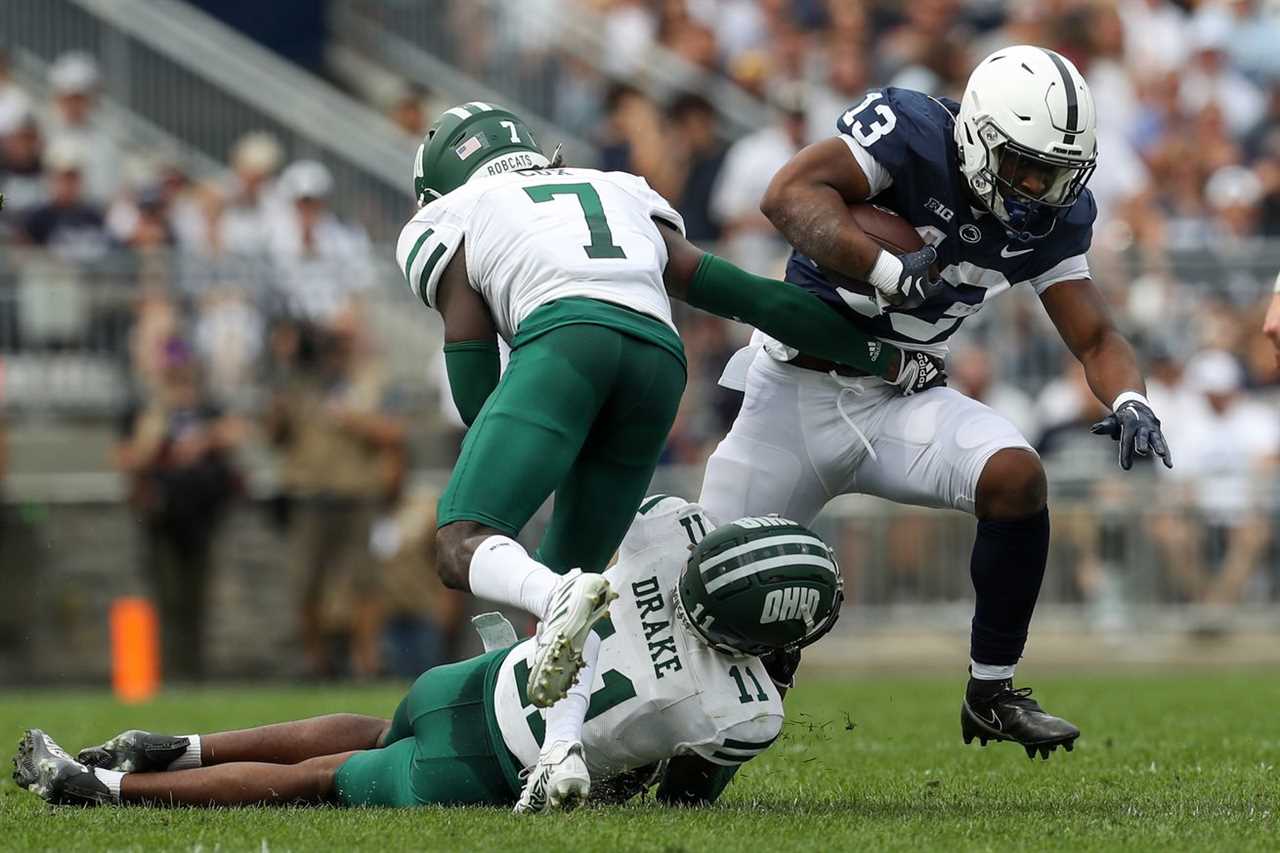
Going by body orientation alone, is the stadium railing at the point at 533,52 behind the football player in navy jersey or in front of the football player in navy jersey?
behind

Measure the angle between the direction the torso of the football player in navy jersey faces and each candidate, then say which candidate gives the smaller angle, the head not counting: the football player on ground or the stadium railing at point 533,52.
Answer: the football player on ground

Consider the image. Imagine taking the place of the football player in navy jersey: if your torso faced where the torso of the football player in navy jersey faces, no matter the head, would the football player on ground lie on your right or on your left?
on your right

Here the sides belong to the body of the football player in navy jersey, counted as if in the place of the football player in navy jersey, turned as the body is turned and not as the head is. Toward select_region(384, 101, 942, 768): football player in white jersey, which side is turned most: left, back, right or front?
right
